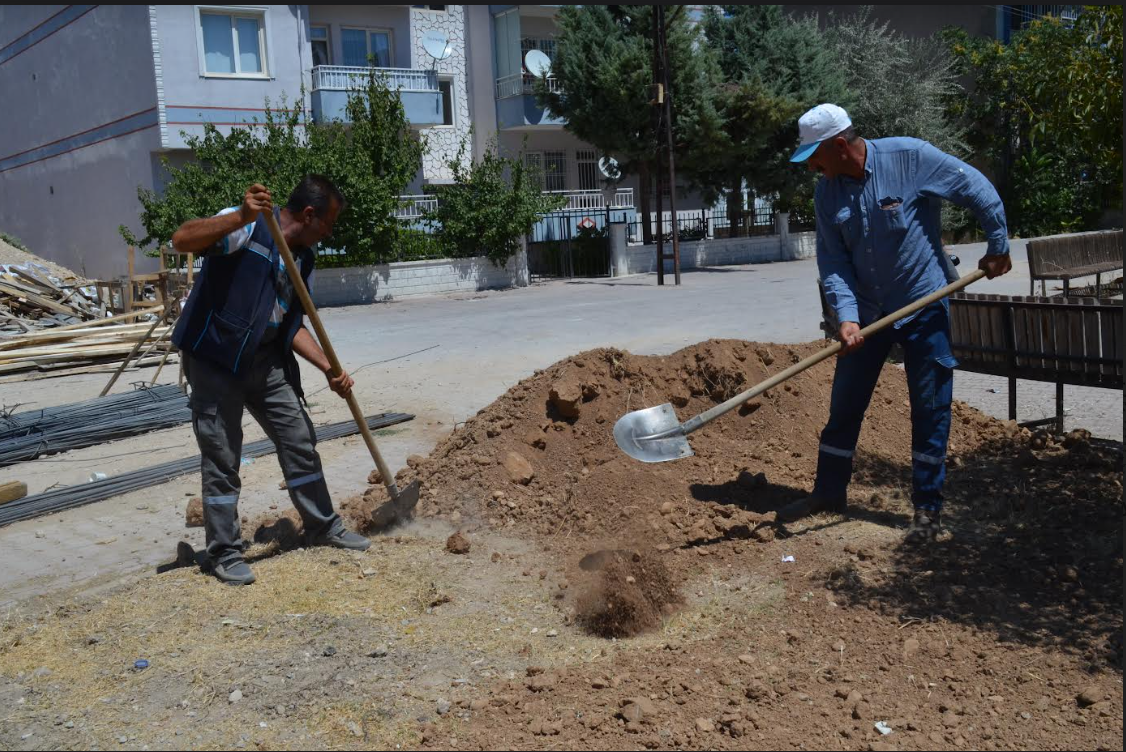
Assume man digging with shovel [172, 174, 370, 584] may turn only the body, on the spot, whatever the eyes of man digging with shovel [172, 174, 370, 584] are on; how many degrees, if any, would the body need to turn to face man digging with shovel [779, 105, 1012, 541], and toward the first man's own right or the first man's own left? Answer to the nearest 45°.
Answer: approximately 45° to the first man's own left

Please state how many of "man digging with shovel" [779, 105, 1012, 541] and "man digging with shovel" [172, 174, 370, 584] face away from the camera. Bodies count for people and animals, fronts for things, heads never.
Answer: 0

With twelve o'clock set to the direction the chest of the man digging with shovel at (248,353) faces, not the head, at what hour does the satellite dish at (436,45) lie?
The satellite dish is roughly at 8 o'clock from the man digging with shovel.

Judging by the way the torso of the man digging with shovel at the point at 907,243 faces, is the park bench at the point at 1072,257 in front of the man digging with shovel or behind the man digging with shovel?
behind

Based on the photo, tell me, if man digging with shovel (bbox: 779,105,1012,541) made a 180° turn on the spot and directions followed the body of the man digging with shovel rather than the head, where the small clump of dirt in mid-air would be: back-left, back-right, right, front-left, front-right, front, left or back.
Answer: back

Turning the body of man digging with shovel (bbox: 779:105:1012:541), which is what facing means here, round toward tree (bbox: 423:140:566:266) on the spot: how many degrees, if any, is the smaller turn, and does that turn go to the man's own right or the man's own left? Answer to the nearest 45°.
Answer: approximately 90° to the man's own right

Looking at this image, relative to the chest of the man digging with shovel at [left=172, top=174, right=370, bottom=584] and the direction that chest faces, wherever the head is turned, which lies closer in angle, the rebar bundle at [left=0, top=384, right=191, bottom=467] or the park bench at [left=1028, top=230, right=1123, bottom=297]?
the park bench

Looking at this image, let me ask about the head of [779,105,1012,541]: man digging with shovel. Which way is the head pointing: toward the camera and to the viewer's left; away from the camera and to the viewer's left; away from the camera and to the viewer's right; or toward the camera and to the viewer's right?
toward the camera and to the viewer's left

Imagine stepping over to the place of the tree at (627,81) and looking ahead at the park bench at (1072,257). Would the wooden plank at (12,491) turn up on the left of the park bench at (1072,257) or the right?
right

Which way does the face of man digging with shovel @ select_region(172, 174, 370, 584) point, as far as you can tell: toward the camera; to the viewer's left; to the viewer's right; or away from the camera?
to the viewer's right

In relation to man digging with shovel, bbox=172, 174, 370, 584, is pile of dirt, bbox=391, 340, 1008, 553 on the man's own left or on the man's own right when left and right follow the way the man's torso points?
on the man's own left

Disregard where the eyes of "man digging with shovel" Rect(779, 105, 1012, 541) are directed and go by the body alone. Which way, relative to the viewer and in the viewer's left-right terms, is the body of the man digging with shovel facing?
facing the viewer and to the left of the viewer
